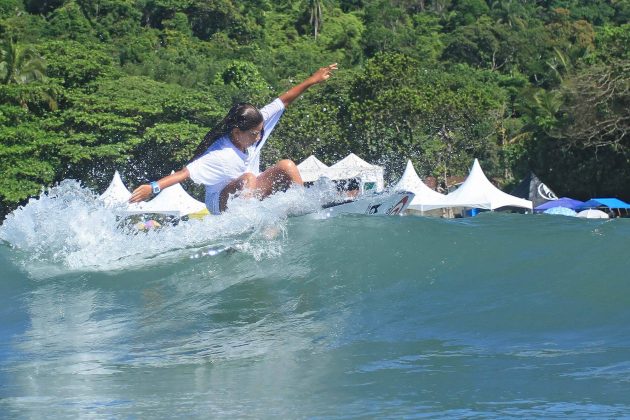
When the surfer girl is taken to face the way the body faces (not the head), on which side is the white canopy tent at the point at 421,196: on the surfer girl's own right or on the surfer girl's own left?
on the surfer girl's own left

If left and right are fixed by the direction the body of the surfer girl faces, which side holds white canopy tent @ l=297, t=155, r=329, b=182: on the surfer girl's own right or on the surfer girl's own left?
on the surfer girl's own left

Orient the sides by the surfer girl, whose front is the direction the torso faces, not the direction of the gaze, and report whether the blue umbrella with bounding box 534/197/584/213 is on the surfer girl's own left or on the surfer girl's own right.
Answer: on the surfer girl's own left

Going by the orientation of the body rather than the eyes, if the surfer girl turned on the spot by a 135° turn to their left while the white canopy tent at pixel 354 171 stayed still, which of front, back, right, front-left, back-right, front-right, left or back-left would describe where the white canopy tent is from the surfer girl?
front

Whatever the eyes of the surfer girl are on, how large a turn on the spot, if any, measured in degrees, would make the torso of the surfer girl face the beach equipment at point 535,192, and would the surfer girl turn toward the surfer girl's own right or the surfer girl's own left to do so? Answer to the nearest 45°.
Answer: approximately 90° to the surfer girl's own left
